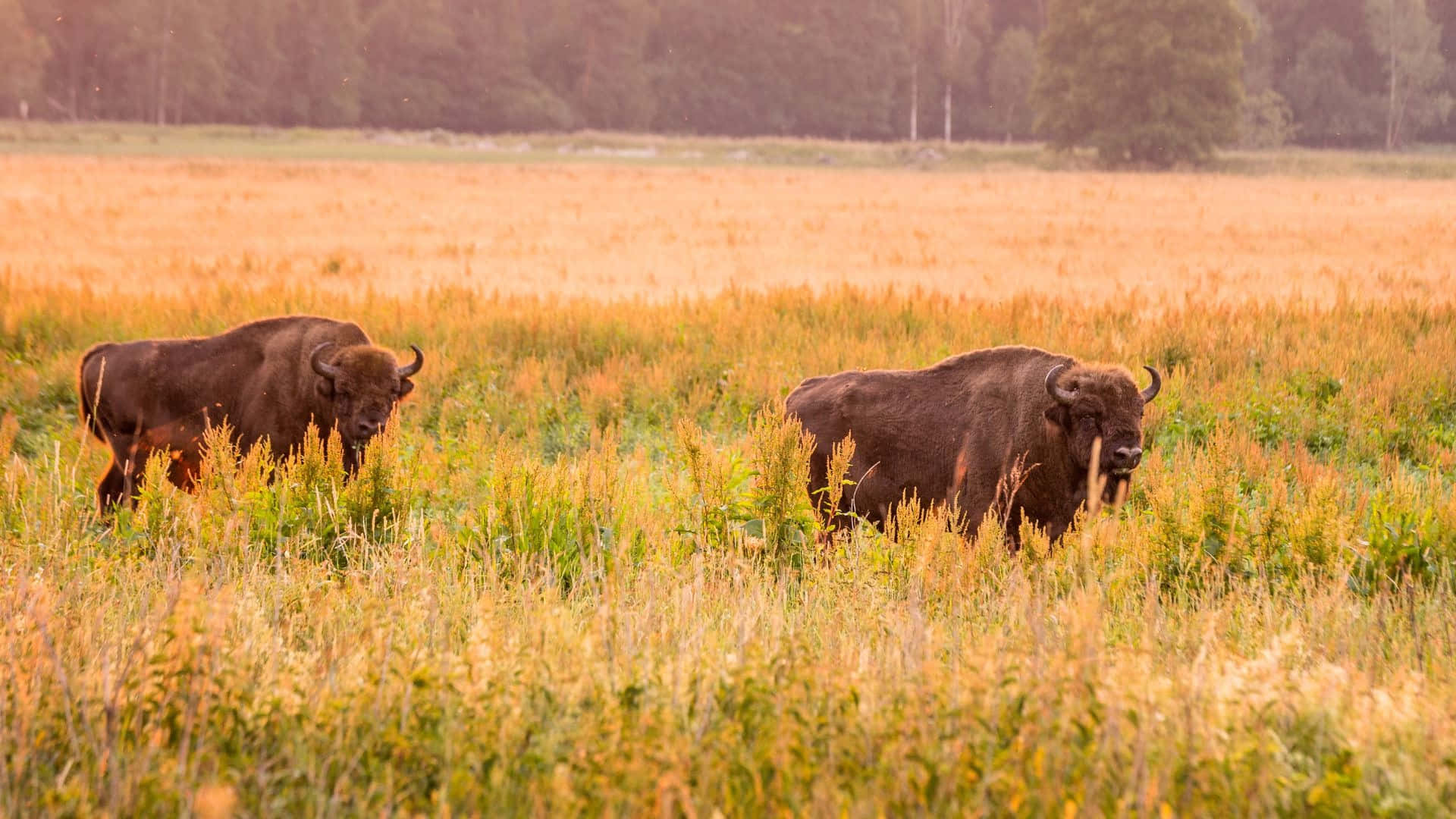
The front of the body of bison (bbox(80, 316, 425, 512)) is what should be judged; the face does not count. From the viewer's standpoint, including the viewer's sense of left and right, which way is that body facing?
facing to the right of the viewer

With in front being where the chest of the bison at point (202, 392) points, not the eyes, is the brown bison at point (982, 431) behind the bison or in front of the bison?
in front
